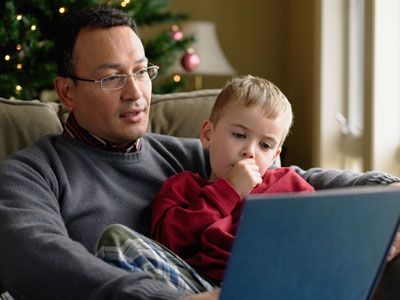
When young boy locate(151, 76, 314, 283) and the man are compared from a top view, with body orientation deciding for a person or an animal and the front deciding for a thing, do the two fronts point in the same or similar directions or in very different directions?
same or similar directions

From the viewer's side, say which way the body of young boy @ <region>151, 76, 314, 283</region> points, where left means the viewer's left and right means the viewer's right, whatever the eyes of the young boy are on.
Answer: facing the viewer and to the right of the viewer

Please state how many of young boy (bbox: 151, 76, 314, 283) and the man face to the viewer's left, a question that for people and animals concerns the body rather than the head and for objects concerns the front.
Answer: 0

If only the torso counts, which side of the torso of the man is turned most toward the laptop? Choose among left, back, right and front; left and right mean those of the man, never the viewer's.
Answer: front

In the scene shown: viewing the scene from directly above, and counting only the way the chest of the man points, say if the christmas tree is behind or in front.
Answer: behind

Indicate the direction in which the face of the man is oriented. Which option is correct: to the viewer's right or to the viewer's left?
to the viewer's right

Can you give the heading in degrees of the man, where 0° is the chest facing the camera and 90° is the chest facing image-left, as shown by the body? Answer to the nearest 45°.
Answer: approximately 315°

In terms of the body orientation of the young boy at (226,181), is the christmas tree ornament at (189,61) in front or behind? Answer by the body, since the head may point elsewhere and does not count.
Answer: behind

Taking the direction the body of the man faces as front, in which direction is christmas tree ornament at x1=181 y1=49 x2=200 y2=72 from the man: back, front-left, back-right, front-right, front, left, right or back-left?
back-left

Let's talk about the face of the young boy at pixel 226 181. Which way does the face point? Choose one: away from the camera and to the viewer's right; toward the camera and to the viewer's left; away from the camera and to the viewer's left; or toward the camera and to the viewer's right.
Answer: toward the camera and to the viewer's right
